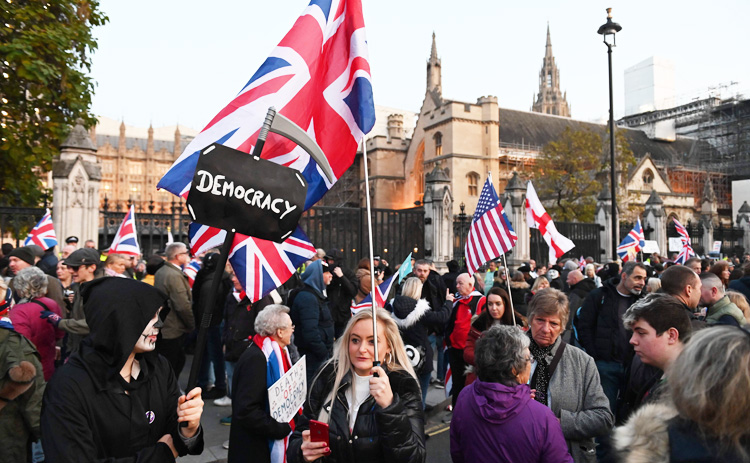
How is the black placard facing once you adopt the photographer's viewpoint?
facing the viewer

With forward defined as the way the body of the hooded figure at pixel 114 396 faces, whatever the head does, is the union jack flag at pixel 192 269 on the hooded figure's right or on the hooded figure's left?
on the hooded figure's left

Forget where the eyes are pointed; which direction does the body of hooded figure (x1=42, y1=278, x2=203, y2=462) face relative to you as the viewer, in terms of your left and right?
facing the viewer and to the right of the viewer

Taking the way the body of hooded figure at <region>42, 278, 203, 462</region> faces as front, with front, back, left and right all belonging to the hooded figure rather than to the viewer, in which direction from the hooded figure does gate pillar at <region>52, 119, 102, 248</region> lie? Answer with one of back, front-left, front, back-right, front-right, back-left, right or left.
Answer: back-left
